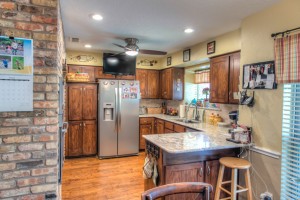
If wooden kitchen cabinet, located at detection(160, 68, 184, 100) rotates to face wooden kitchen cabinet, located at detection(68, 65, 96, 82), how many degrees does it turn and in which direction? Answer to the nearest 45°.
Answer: approximately 45° to its right

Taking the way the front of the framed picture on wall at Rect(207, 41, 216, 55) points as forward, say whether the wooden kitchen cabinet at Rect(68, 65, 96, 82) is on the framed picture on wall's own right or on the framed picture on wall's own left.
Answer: on the framed picture on wall's own right

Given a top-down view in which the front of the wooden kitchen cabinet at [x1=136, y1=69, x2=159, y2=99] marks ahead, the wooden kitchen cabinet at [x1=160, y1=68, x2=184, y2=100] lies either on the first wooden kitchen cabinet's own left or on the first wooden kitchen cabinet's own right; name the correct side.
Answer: on the first wooden kitchen cabinet's own left

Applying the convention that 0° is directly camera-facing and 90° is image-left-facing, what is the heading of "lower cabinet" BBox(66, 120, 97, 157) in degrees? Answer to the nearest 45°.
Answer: approximately 0°

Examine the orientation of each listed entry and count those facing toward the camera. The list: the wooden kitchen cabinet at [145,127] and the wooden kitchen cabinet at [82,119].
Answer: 2

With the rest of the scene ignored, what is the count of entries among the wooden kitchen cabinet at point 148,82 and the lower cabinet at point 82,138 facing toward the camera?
2

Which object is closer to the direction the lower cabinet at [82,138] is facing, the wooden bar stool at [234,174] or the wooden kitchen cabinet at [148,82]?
the wooden bar stool

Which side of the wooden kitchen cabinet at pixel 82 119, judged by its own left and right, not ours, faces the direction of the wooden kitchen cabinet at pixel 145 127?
left
